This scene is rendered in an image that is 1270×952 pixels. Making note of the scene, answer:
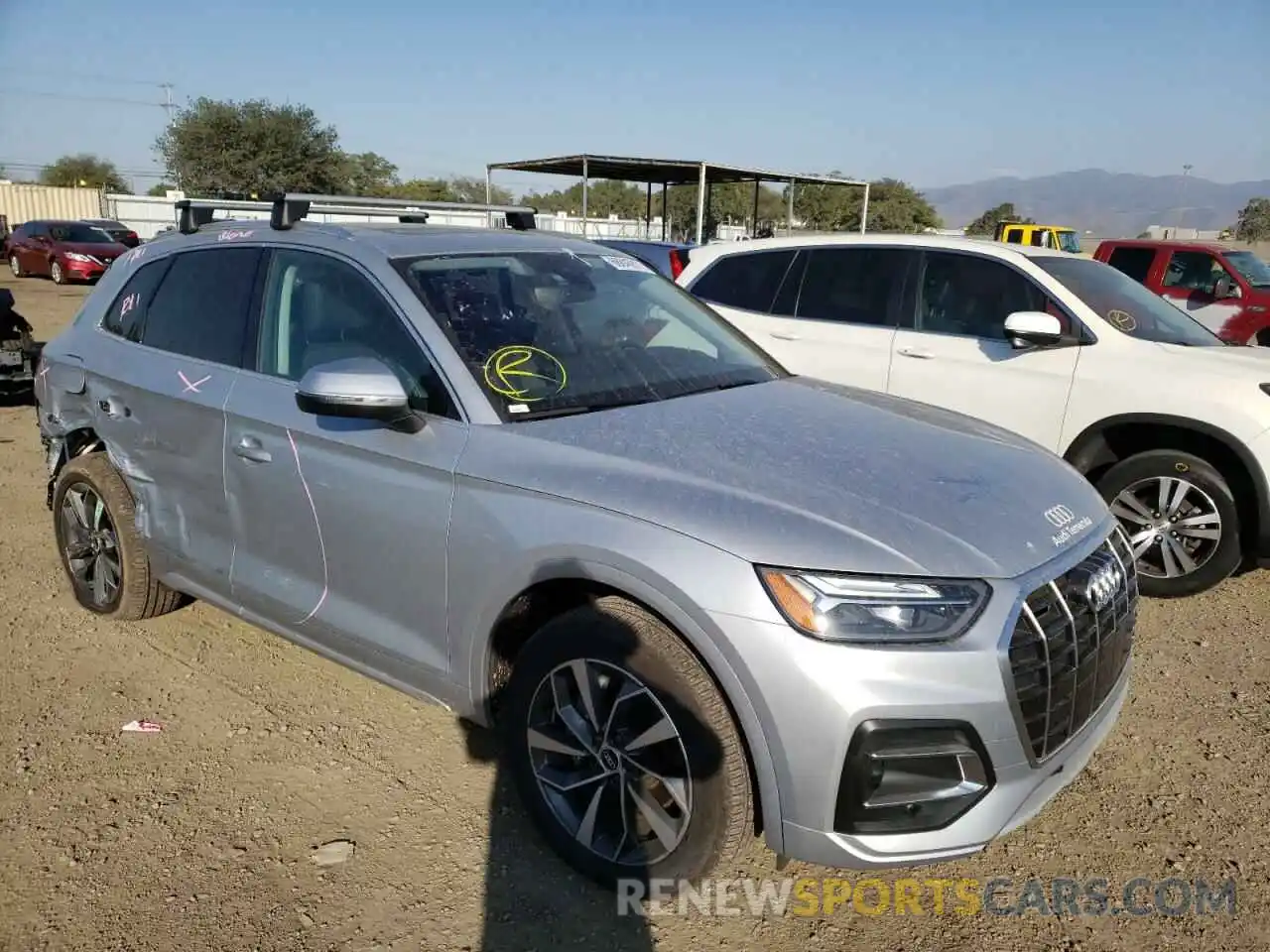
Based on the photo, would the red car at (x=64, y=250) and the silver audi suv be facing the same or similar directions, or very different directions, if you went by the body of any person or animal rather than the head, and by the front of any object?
same or similar directions

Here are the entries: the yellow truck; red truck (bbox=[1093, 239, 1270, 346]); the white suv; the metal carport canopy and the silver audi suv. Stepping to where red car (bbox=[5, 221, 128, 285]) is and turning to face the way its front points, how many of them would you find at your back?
0

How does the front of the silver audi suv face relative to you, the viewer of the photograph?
facing the viewer and to the right of the viewer

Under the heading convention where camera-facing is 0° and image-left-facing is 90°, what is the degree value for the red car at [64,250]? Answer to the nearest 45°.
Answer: approximately 315°

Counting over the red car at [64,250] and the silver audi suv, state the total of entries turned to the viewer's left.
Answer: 0

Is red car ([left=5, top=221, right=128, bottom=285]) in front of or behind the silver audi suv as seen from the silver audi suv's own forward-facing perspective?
behind

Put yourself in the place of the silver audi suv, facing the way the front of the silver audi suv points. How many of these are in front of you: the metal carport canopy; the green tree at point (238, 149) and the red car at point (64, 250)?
0

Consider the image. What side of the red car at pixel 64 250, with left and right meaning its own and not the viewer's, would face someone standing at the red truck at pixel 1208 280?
front

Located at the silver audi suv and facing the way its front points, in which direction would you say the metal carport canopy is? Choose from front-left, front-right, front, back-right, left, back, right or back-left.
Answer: back-left

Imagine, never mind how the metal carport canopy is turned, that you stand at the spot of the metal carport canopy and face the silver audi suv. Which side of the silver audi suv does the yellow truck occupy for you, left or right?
left

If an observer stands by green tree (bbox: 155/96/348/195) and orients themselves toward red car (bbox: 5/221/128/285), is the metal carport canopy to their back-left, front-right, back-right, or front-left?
front-left

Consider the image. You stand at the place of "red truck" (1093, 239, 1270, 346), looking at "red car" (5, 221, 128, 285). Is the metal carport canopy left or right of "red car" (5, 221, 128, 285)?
right

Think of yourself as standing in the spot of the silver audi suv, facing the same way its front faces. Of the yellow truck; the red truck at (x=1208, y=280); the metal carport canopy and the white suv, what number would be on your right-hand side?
0

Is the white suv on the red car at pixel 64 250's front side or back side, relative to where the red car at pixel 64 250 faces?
on the front side

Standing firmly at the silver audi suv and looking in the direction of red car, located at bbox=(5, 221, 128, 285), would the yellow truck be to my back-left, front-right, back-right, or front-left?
front-right

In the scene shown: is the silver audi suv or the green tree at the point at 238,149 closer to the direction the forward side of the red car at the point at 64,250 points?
the silver audi suv

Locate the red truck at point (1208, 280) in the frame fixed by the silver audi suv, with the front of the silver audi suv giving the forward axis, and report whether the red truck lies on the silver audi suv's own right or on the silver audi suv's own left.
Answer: on the silver audi suv's own left
